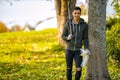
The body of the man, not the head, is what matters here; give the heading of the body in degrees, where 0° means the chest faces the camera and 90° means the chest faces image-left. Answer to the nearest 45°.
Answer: approximately 0°

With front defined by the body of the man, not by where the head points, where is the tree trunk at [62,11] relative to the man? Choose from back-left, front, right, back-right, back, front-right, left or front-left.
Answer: back
